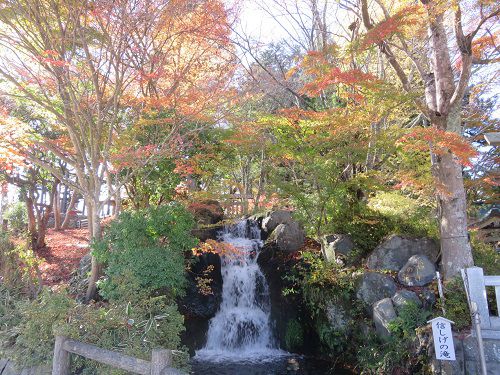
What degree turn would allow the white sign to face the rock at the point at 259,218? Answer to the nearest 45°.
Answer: approximately 135° to its right

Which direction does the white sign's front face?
toward the camera

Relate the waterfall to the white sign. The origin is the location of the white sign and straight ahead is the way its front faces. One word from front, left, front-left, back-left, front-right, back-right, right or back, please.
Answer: back-right

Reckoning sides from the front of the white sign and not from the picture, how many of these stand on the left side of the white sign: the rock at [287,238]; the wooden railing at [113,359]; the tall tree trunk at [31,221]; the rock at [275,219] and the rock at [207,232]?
0

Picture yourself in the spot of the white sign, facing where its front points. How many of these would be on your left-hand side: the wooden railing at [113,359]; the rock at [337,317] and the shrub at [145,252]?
0

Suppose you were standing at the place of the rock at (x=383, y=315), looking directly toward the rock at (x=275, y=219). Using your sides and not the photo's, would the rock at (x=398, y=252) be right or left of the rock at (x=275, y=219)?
right

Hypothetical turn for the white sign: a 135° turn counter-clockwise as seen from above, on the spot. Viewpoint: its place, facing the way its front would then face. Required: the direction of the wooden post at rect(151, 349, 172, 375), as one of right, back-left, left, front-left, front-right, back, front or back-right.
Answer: back

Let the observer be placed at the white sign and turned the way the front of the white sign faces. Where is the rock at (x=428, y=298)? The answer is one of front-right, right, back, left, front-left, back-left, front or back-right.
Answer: back

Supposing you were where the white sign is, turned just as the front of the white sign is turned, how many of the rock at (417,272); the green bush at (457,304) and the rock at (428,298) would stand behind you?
3

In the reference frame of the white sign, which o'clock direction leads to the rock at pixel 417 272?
The rock is roughly at 6 o'clock from the white sign.

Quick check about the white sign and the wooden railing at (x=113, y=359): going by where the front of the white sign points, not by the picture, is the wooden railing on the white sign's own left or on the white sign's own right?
on the white sign's own right

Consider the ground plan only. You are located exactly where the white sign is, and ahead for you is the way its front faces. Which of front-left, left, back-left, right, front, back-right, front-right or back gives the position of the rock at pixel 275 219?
back-right

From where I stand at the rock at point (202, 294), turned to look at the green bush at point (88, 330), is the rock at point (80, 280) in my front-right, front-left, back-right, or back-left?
front-right

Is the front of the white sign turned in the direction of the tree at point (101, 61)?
no

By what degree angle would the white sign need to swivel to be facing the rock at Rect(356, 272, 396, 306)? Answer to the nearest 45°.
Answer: approximately 135° to its right

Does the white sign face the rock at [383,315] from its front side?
no

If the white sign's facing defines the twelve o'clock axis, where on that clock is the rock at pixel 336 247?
The rock is roughly at 5 o'clock from the white sign.

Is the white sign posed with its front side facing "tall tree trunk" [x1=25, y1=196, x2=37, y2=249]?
no

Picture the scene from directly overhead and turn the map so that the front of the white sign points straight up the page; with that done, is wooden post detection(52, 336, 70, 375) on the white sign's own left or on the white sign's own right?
on the white sign's own right
